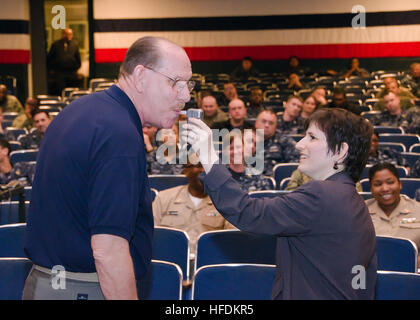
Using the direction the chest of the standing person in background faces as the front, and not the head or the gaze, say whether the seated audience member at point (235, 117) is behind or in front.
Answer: in front

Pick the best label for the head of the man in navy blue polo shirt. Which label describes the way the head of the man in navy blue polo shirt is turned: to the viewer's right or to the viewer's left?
to the viewer's right

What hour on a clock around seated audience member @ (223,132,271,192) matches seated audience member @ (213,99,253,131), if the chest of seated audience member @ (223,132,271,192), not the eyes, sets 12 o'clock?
seated audience member @ (213,99,253,131) is roughly at 6 o'clock from seated audience member @ (223,132,271,192).

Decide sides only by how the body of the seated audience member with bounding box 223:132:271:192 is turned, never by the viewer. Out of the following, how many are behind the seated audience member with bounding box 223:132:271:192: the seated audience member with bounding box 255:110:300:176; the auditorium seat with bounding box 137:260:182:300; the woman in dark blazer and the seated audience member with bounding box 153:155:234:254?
1

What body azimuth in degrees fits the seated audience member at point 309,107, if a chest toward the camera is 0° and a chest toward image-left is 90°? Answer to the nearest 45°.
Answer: approximately 0°

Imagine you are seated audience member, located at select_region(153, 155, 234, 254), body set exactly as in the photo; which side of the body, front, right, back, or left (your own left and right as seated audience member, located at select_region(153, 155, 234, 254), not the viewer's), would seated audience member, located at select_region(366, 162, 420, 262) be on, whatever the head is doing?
left

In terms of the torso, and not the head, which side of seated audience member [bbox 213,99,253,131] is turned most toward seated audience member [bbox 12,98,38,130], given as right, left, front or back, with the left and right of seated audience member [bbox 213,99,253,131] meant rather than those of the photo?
right

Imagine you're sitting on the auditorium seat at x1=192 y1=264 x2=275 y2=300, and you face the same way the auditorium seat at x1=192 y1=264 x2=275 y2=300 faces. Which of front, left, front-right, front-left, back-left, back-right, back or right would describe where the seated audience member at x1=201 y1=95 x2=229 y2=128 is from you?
back

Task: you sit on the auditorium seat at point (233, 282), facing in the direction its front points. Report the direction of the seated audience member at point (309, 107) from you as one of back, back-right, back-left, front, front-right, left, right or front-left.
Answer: back

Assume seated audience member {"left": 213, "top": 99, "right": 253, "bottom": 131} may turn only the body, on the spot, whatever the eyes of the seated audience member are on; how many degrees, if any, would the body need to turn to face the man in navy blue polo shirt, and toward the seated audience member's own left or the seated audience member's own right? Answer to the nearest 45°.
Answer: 0° — they already face them

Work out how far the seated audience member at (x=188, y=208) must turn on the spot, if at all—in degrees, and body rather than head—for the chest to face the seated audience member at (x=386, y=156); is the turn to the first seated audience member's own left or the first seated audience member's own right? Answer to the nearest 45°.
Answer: approximately 135° to the first seated audience member's own left
